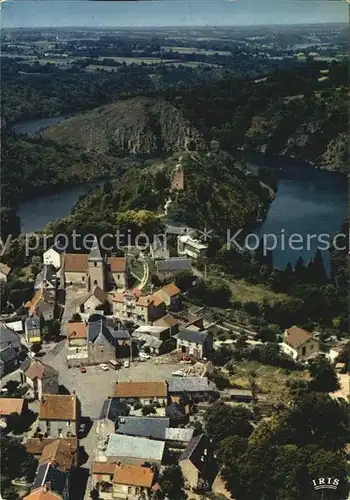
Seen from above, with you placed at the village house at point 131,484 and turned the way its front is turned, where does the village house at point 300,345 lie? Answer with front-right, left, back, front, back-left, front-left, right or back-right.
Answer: back-left

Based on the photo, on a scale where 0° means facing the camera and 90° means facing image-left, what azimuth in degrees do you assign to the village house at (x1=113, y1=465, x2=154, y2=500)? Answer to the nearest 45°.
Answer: approximately 0°

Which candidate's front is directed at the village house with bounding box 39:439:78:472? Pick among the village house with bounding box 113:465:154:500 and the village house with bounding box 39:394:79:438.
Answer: the village house with bounding box 39:394:79:438

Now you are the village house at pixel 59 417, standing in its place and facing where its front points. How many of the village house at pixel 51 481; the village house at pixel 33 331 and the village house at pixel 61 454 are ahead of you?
2

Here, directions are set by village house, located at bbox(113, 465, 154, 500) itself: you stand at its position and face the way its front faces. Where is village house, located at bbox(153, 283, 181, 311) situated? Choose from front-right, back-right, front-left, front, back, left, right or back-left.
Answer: back

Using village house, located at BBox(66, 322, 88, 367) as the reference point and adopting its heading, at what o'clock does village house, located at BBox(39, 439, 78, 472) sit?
village house, located at BBox(39, 439, 78, 472) is roughly at 12 o'clock from village house, located at BBox(66, 322, 88, 367).

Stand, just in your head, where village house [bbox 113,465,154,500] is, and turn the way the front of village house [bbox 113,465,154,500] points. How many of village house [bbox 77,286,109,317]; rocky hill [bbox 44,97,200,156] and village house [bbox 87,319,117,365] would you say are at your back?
3

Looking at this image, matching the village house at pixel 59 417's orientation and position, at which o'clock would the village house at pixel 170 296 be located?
the village house at pixel 170 296 is roughly at 7 o'clock from the village house at pixel 59 417.

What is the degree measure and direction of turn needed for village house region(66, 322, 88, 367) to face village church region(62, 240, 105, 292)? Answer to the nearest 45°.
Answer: approximately 180°

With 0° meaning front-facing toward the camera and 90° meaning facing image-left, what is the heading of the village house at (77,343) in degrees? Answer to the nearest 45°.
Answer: approximately 0°
